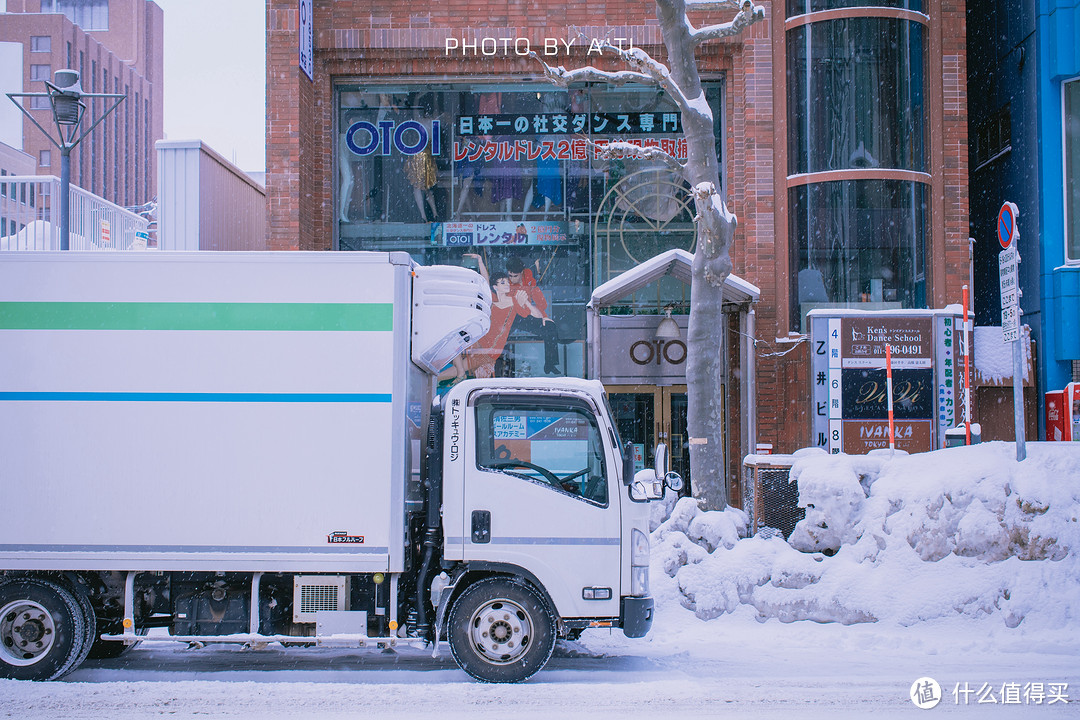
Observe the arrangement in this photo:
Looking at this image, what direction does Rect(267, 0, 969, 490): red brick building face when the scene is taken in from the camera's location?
facing the viewer

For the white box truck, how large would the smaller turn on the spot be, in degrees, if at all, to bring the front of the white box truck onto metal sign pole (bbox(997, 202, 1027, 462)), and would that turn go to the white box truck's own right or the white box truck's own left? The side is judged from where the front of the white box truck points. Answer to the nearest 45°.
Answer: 0° — it already faces it

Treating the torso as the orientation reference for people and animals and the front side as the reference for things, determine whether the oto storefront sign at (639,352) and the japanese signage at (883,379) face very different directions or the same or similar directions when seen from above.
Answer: same or similar directions

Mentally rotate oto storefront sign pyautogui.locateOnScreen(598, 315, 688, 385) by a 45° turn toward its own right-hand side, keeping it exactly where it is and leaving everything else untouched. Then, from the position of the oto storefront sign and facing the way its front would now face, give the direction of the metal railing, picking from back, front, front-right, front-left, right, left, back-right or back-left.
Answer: front-right

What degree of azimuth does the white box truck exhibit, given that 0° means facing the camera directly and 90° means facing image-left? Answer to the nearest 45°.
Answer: approximately 270°

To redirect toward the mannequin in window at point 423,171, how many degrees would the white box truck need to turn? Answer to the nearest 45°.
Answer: approximately 90° to its left

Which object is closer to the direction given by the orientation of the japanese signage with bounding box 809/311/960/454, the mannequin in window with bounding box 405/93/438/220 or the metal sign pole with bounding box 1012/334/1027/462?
the metal sign pole

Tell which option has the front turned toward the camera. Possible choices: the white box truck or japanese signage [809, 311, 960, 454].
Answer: the japanese signage

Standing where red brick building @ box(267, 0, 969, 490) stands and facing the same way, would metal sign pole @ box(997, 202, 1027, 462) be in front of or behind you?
in front

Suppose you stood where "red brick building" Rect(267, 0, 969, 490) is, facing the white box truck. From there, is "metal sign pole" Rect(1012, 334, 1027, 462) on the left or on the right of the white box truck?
left

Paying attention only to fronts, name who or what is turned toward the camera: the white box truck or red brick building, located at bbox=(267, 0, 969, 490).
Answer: the red brick building

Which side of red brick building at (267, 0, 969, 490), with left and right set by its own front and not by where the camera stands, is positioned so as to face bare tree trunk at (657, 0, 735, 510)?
front

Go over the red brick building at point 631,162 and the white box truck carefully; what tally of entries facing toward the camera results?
1
